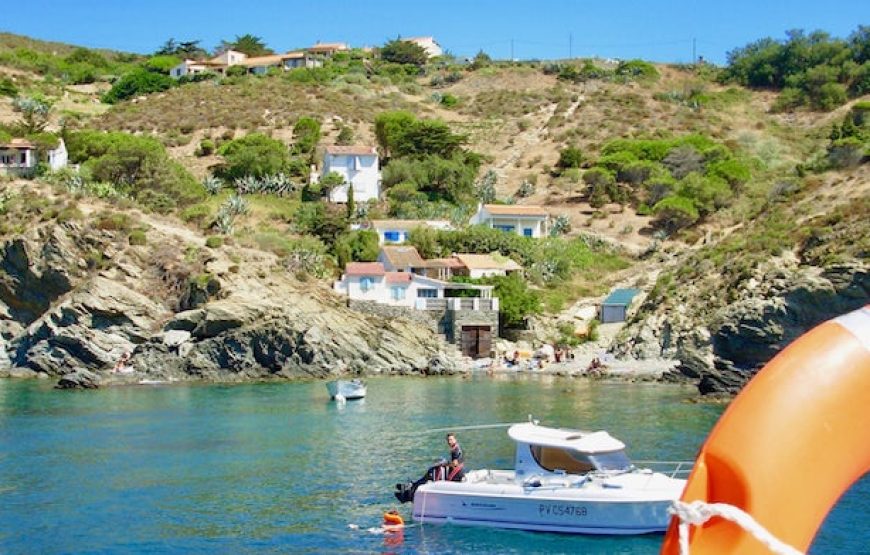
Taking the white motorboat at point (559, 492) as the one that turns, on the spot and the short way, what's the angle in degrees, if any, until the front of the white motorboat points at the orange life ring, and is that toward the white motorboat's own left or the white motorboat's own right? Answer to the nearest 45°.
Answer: approximately 90° to the white motorboat's own right

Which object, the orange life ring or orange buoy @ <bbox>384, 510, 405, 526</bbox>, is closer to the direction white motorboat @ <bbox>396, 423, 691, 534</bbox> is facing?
the orange life ring

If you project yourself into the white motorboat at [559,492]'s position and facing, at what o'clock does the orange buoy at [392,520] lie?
The orange buoy is roughly at 6 o'clock from the white motorboat.

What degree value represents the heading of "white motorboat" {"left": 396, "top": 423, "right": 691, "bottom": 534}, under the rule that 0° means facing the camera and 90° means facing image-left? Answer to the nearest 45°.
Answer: approximately 270°

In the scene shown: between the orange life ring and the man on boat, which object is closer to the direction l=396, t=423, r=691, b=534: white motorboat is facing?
the orange life ring
